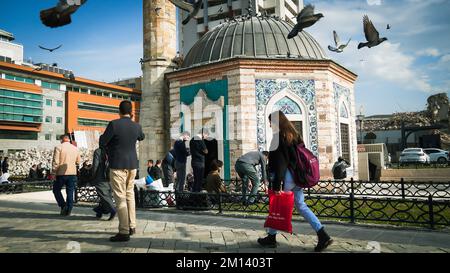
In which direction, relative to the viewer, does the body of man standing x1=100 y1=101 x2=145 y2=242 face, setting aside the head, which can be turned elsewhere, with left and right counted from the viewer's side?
facing away from the viewer and to the left of the viewer

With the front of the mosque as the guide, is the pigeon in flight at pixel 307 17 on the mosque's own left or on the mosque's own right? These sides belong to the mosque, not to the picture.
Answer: on the mosque's own left

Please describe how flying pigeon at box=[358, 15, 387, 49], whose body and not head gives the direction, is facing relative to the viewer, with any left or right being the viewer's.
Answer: facing to the right of the viewer

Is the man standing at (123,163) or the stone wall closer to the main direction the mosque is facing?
the man standing

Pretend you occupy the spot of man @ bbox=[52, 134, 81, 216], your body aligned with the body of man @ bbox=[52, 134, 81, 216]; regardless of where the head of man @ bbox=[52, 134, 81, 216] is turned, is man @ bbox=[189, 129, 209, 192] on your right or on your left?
on your right

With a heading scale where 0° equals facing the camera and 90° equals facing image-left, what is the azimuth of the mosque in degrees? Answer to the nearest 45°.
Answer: approximately 45°
